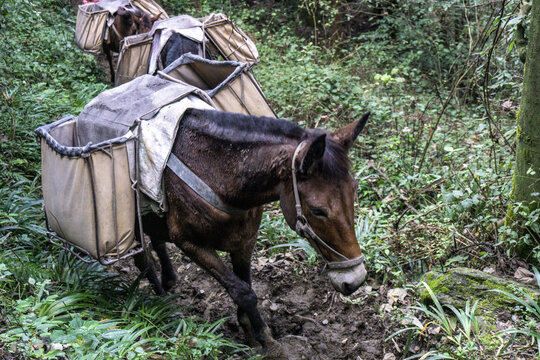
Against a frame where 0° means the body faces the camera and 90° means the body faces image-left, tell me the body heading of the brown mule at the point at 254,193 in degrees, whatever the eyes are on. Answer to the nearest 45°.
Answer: approximately 315°

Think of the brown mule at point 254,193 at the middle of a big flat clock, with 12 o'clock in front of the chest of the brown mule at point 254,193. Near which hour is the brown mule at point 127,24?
the brown mule at point 127,24 is roughly at 7 o'clock from the brown mule at point 254,193.

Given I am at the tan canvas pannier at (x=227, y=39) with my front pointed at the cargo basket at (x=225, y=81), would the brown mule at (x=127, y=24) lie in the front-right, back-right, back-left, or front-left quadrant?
back-right

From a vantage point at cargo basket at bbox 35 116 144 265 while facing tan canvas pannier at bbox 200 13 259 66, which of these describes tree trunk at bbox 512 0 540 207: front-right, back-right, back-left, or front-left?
front-right

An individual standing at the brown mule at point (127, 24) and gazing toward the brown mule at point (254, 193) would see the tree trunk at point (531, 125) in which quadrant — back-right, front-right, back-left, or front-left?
front-left

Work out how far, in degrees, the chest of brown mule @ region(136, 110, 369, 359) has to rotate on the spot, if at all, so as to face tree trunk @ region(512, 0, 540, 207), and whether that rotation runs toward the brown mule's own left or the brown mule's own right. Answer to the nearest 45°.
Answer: approximately 45° to the brown mule's own left

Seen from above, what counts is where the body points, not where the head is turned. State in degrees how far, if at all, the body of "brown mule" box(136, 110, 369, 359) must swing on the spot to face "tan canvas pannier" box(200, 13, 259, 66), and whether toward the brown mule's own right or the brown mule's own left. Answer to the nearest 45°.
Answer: approximately 135° to the brown mule's own left

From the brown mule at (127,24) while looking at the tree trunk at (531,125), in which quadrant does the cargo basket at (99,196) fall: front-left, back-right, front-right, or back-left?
front-right
